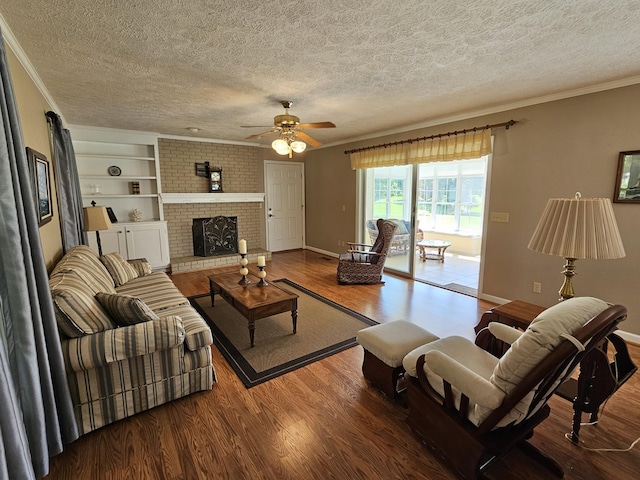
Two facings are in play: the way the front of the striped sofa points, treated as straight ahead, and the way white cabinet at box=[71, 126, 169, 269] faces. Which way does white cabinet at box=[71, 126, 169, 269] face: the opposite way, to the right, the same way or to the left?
to the right

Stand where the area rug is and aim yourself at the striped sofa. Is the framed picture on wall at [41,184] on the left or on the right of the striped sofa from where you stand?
right

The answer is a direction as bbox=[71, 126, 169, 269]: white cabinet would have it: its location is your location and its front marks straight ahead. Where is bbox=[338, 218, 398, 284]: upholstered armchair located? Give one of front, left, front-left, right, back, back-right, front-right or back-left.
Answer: front-left

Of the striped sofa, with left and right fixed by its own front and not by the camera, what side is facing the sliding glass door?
front

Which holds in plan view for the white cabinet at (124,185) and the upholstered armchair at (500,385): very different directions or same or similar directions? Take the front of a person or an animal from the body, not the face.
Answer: very different directions

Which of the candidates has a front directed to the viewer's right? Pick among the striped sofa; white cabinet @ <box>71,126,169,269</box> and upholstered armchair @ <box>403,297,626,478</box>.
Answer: the striped sofa

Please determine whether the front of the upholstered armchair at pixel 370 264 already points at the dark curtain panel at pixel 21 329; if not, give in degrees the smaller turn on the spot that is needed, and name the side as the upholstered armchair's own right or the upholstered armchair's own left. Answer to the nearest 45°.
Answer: approximately 45° to the upholstered armchair's own left

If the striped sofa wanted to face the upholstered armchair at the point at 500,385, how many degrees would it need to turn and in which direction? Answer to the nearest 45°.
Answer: approximately 45° to its right

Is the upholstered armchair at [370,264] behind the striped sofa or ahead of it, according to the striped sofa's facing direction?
ahead

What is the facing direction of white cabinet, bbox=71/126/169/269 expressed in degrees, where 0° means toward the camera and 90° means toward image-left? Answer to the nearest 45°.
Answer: approximately 0°

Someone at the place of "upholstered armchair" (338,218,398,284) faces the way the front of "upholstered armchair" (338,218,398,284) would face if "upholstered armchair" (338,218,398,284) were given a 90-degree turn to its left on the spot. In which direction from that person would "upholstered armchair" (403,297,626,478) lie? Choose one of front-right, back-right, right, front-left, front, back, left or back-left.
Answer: front

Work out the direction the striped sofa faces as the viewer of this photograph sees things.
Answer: facing to the right of the viewer

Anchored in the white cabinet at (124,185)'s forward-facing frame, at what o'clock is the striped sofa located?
The striped sofa is roughly at 12 o'clock from the white cabinet.

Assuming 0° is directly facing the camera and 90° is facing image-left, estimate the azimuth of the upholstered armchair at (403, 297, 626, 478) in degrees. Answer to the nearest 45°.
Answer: approximately 135°
